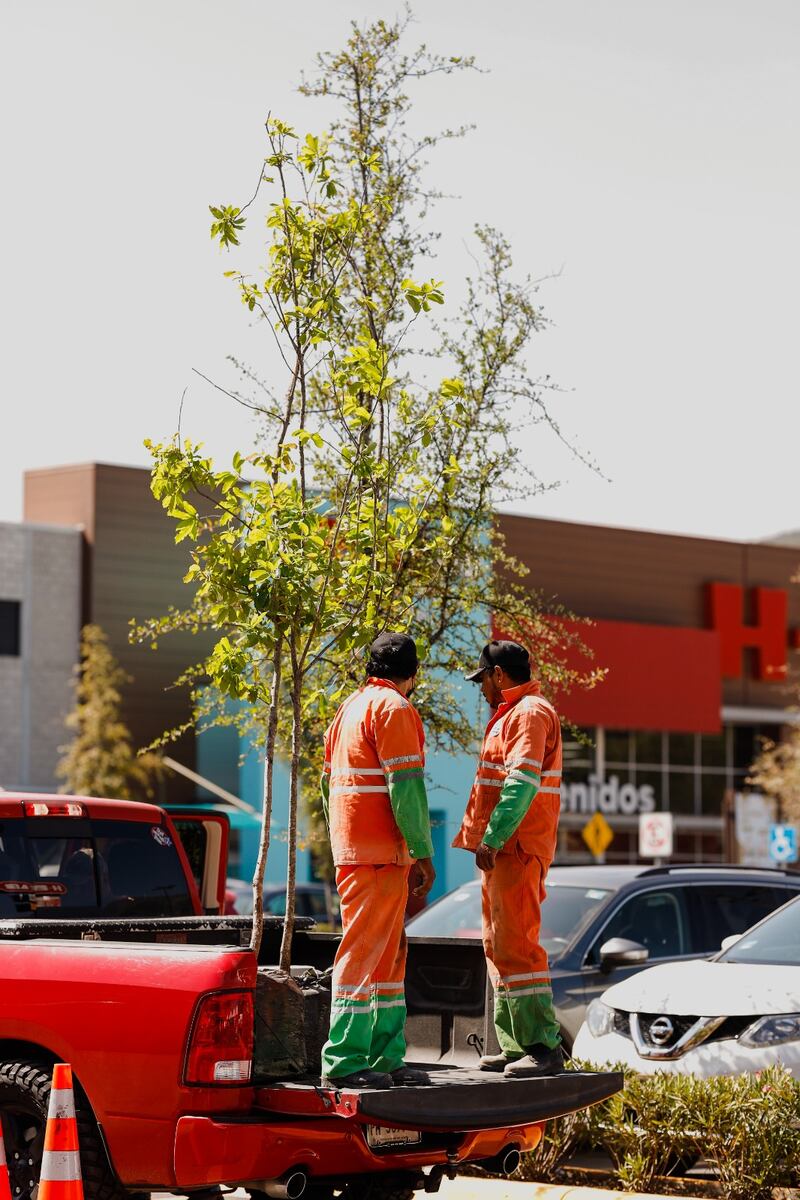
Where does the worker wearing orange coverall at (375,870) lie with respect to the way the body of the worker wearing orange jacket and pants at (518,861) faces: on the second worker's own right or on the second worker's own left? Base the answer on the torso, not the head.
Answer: on the second worker's own left

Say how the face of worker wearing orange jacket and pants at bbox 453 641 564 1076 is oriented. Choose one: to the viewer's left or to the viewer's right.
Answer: to the viewer's left

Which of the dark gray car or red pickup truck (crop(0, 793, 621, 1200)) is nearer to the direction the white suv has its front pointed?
the red pickup truck

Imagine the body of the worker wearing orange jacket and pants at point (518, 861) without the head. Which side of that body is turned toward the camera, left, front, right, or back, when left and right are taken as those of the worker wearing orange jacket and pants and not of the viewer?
left

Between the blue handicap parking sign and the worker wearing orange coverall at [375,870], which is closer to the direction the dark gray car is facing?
the worker wearing orange coverall

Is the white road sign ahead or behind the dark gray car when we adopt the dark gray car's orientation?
behind

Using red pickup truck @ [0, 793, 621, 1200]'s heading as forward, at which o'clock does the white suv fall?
The white suv is roughly at 3 o'clock from the red pickup truck.

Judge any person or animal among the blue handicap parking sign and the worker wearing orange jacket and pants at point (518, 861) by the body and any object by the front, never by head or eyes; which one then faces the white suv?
the blue handicap parking sign

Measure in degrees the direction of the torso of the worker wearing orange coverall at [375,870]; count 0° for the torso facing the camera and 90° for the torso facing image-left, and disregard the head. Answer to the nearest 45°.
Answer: approximately 225°

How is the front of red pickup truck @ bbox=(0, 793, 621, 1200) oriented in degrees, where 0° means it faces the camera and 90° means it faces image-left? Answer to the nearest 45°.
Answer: approximately 135°

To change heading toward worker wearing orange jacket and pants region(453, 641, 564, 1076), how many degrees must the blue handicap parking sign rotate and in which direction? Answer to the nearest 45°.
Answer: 0° — it already faces them

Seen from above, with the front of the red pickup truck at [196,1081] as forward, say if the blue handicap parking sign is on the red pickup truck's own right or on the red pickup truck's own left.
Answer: on the red pickup truck's own right
